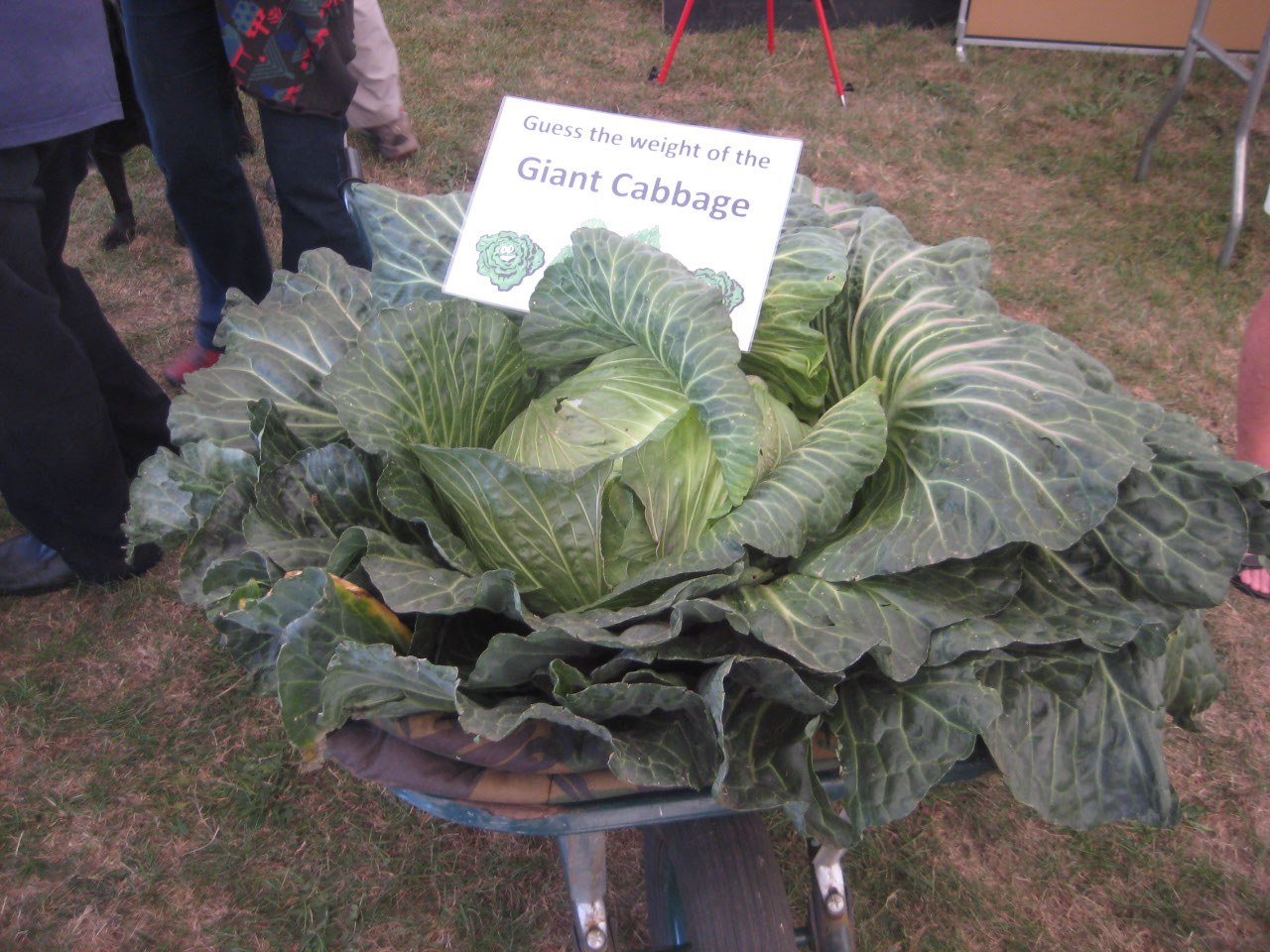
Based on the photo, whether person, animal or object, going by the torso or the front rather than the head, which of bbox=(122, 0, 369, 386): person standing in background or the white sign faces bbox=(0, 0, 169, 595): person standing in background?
bbox=(122, 0, 369, 386): person standing in background

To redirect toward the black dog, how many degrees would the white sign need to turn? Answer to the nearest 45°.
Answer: approximately 135° to its right

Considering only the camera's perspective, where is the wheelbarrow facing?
facing the viewer

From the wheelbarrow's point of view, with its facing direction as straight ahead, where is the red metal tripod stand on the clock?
The red metal tripod stand is roughly at 6 o'clock from the wheelbarrow.

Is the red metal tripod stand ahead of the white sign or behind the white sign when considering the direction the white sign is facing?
behind

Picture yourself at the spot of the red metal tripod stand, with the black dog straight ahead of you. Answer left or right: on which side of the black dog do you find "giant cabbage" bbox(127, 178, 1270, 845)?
left

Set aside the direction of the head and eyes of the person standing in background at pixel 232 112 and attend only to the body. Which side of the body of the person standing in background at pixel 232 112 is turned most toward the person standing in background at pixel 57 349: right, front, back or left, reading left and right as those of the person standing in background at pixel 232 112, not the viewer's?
front
